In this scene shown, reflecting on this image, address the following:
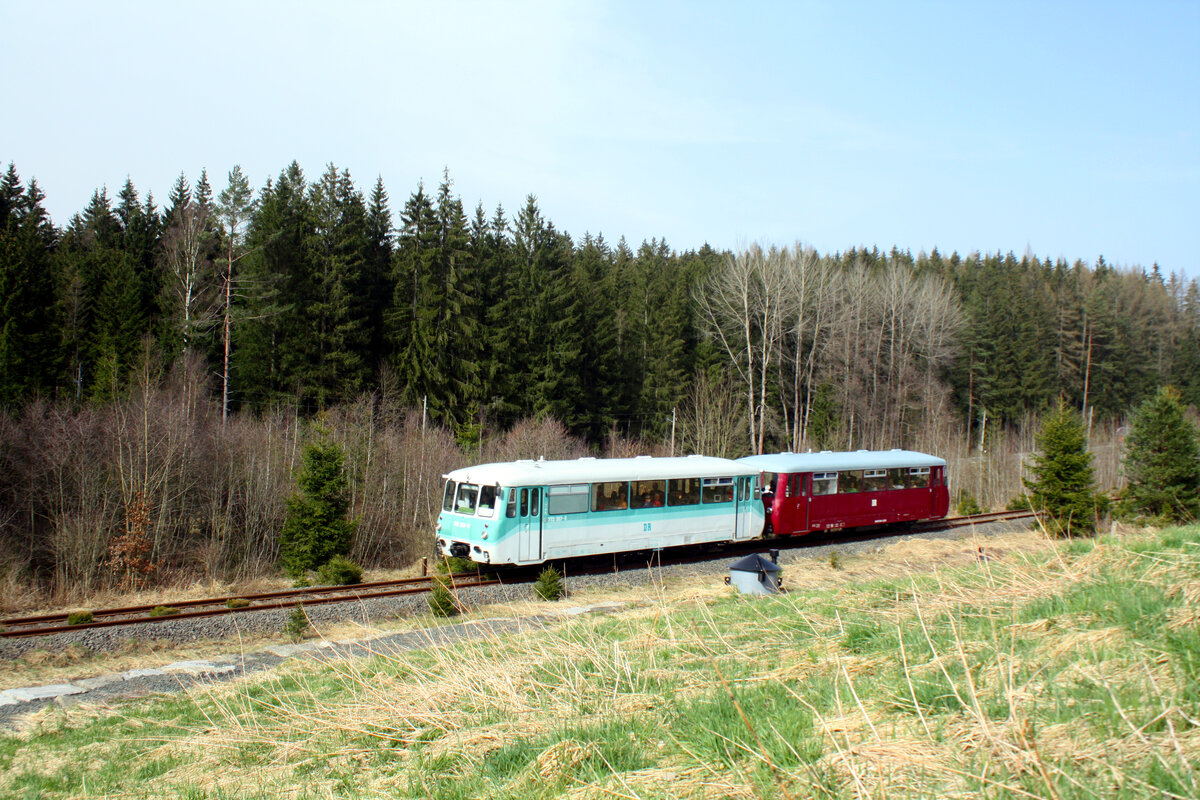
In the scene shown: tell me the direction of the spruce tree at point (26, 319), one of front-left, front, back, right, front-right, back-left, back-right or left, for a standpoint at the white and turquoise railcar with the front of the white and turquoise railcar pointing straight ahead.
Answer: right

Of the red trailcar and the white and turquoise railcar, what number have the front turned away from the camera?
0

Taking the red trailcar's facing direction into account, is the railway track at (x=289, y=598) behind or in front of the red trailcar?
in front

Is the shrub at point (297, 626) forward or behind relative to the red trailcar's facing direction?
forward

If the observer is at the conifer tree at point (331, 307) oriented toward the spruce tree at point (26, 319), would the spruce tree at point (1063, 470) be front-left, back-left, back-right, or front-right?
back-left

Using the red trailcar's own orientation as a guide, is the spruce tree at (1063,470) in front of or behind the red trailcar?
behind

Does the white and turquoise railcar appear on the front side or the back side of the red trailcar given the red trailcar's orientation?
on the front side

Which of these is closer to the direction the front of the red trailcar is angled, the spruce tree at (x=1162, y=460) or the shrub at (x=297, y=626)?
the shrub

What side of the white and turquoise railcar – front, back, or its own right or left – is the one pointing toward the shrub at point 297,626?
front

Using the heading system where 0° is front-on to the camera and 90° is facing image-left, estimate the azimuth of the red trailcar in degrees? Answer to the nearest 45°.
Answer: approximately 45°

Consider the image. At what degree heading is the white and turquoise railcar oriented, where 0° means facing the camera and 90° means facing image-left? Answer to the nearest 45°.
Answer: approximately 45°
